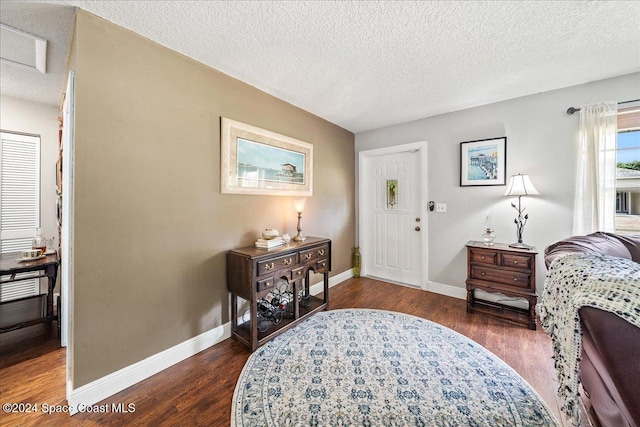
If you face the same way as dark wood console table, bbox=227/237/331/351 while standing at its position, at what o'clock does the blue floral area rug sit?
The blue floral area rug is roughly at 12 o'clock from the dark wood console table.

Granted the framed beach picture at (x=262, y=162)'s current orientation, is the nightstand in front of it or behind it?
in front

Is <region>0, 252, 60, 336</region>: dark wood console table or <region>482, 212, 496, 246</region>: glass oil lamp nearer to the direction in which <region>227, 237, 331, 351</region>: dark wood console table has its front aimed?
the glass oil lamp

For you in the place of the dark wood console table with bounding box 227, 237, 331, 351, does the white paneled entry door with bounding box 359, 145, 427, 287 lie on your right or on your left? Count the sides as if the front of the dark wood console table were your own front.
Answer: on your left

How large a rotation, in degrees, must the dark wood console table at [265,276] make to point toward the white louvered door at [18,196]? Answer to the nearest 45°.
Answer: approximately 135° to its right

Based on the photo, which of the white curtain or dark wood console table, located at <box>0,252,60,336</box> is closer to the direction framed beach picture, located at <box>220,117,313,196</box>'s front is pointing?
the white curtain

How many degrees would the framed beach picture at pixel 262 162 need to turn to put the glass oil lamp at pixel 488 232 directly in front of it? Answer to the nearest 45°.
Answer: approximately 45° to its left

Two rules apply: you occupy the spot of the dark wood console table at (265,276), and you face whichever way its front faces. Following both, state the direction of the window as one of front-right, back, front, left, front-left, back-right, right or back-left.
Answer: front-left

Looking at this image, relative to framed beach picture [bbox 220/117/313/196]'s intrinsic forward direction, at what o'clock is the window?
The window is roughly at 11 o'clock from the framed beach picture.

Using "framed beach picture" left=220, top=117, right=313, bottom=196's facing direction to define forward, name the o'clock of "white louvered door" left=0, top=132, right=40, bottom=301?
The white louvered door is roughly at 5 o'clock from the framed beach picture.

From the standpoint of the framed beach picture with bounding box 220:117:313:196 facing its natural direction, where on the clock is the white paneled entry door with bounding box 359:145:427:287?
The white paneled entry door is roughly at 10 o'clock from the framed beach picture.

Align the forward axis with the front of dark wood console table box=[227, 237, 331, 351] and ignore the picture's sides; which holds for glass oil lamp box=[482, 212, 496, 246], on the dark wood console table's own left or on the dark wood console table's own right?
on the dark wood console table's own left

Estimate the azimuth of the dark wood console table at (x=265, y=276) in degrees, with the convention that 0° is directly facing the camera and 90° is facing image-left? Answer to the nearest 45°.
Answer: approximately 315°
